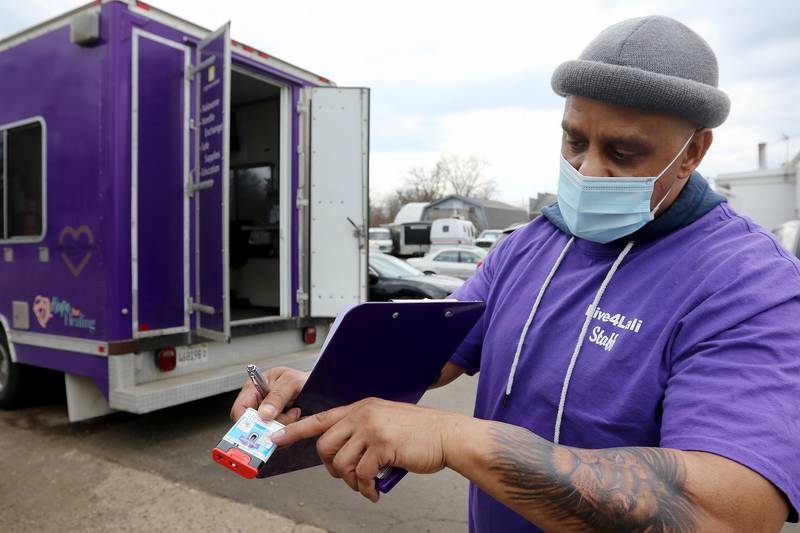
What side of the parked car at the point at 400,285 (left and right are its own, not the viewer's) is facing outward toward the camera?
right

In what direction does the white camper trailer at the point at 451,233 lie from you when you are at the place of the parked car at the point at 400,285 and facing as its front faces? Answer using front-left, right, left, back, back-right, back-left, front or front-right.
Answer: left

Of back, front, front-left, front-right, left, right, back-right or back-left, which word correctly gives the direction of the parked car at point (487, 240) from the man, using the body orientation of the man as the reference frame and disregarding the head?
back-right

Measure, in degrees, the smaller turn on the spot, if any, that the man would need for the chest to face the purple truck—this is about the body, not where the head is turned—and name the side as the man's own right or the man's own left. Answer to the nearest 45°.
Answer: approximately 90° to the man's own right

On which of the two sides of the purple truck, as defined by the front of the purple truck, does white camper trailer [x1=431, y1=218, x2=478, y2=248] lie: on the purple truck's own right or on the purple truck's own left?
on the purple truck's own right

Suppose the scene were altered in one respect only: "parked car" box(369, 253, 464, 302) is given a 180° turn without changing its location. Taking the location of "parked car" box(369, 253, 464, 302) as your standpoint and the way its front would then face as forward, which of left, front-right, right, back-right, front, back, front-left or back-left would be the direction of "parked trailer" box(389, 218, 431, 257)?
right

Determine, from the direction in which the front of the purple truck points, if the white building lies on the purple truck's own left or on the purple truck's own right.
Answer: on the purple truck's own right

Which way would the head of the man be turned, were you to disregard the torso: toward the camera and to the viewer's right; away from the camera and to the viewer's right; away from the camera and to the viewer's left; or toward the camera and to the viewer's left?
toward the camera and to the viewer's left

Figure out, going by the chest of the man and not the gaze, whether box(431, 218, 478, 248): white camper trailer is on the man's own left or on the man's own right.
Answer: on the man's own right

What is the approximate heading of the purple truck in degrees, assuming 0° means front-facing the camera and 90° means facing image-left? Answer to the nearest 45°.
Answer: approximately 135°
